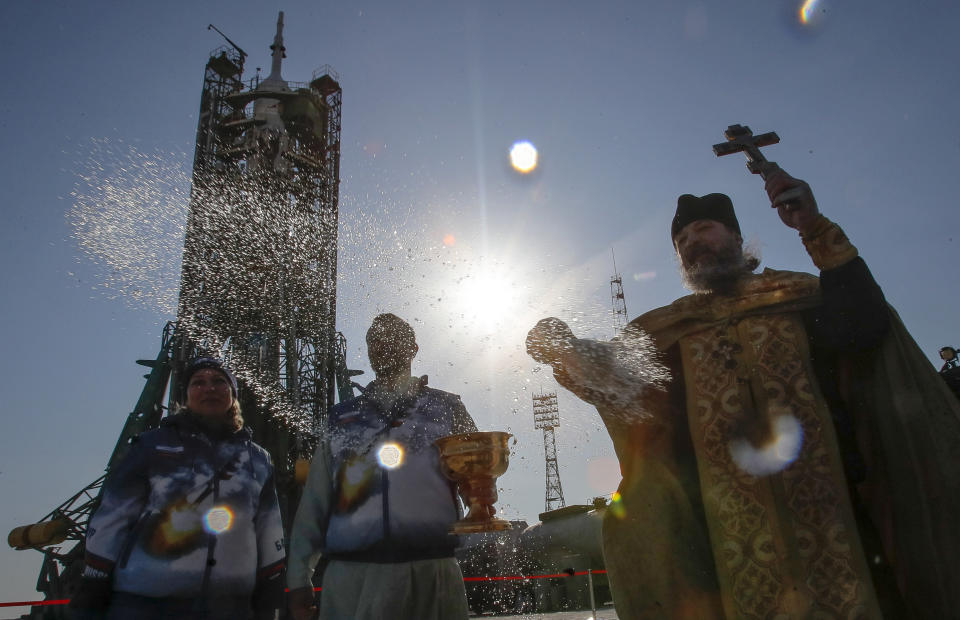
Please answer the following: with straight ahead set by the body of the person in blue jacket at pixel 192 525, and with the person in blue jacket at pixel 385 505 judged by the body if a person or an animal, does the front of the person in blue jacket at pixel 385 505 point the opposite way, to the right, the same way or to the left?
the same way

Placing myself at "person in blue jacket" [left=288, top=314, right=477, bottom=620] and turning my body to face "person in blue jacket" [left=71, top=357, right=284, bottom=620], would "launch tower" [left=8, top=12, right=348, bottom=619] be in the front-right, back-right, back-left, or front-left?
front-right

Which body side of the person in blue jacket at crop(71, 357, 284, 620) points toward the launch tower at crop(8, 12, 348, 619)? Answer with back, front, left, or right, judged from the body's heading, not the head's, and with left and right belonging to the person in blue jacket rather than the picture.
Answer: back

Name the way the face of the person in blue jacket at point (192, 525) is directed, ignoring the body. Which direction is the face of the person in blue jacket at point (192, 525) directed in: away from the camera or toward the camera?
toward the camera

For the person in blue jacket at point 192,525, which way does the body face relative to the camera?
toward the camera

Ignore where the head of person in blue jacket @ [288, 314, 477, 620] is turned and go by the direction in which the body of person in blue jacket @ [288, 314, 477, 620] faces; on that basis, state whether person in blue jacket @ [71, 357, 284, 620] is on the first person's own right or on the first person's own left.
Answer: on the first person's own right

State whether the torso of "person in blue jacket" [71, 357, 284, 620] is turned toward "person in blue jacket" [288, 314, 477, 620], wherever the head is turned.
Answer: no

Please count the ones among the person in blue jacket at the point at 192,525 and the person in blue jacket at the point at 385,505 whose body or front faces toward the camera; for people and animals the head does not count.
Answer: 2

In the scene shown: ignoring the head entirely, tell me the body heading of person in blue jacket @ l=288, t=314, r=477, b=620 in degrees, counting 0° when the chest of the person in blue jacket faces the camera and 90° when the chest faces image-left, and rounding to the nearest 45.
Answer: approximately 0°

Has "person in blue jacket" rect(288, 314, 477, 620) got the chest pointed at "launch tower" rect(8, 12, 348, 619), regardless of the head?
no
